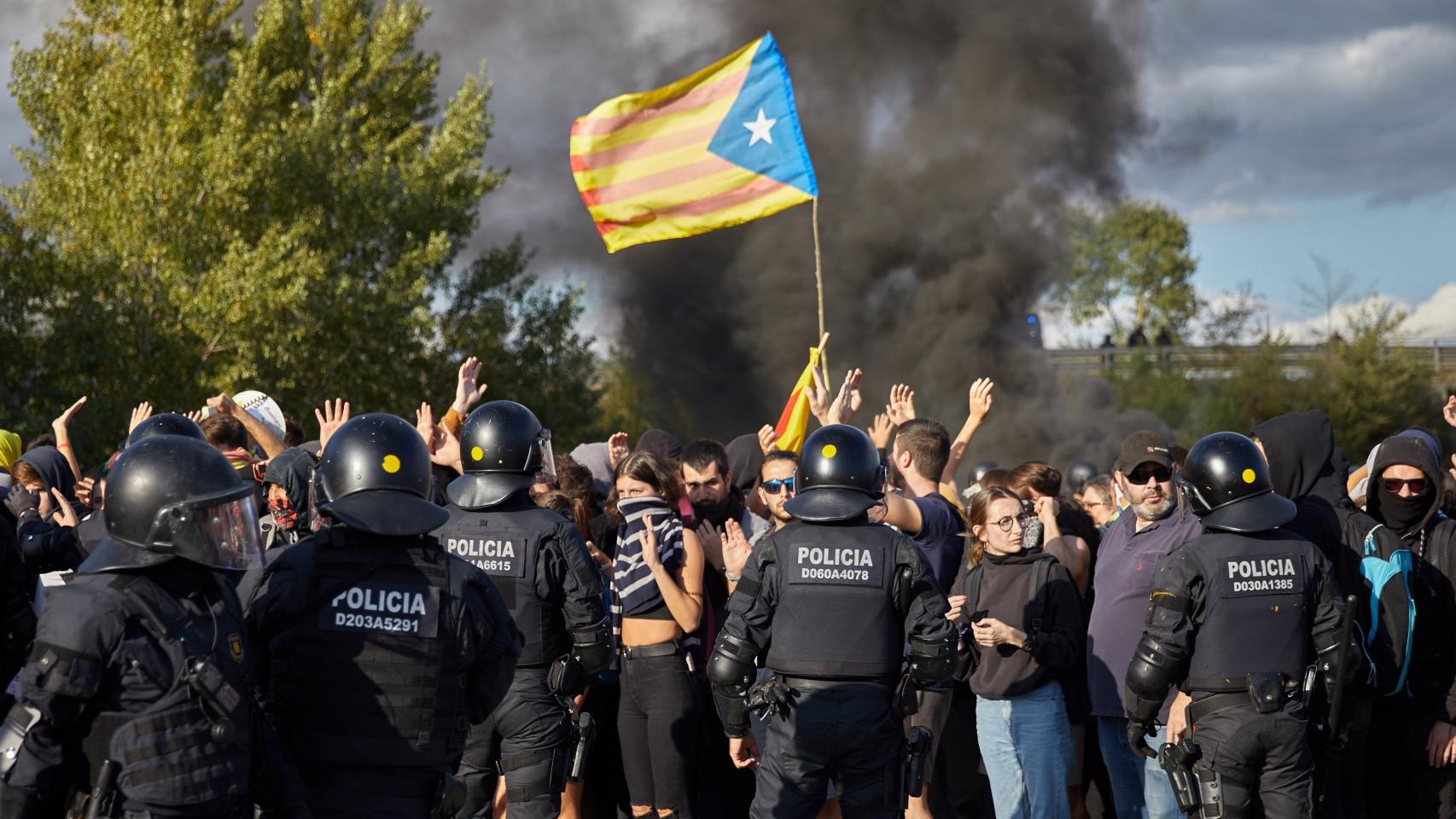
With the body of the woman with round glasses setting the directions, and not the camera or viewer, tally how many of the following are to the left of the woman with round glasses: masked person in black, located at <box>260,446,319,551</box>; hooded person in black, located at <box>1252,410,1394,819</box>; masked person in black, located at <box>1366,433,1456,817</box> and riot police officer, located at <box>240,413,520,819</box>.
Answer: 2

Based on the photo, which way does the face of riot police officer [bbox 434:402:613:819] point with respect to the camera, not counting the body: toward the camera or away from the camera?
away from the camera

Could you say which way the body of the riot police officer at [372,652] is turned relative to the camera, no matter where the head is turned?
away from the camera

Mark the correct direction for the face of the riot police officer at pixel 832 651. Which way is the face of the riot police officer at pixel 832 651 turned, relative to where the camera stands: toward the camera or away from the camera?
away from the camera

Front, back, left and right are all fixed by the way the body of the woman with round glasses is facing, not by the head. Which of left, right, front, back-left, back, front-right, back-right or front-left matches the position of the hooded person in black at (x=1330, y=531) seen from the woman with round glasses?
left

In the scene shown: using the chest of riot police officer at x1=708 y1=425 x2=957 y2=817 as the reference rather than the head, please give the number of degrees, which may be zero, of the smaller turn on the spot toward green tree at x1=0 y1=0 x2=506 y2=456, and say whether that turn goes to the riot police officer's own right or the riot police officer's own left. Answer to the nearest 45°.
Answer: approximately 45° to the riot police officer's own left

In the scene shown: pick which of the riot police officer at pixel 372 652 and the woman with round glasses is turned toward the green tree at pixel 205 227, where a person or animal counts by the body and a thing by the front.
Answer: the riot police officer

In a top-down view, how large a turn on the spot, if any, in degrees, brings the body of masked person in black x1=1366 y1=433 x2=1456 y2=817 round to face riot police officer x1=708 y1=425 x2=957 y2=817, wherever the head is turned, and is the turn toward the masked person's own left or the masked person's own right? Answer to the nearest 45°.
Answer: approximately 45° to the masked person's own right

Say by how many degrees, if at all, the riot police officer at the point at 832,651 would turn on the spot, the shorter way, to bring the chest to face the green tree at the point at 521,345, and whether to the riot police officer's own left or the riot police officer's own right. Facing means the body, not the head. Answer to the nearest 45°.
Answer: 0° — they already face it

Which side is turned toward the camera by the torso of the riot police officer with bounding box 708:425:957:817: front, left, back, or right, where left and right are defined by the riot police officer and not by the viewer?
back

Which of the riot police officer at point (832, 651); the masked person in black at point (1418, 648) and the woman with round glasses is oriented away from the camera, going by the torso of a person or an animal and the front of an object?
the riot police officer
